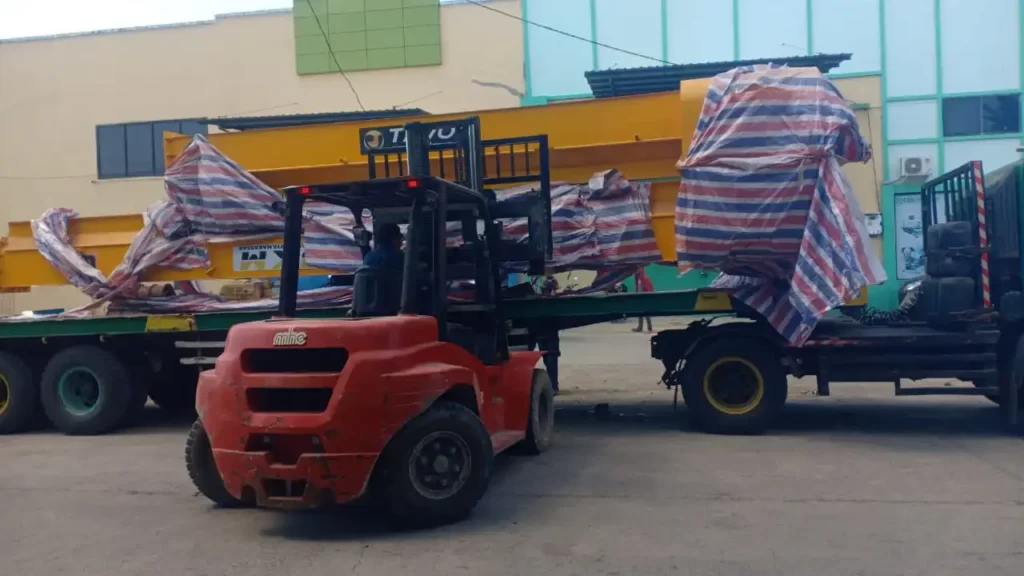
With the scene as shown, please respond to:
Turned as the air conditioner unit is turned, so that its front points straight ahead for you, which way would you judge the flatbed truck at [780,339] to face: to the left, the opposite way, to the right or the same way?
to the left

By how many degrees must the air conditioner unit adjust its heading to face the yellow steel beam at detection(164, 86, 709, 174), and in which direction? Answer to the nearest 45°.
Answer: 0° — it already faces it

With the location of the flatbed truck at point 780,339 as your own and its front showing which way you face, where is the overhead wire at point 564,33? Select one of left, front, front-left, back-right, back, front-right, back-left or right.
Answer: left

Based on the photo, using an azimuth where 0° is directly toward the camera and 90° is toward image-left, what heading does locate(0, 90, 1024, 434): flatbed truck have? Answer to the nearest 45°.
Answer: approximately 270°

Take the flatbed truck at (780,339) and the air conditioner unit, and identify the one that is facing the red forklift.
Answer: the air conditioner unit

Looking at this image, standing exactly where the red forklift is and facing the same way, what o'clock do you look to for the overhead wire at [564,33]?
The overhead wire is roughly at 11 o'clock from the red forklift.

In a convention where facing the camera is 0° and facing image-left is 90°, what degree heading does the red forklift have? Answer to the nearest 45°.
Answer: approximately 225°

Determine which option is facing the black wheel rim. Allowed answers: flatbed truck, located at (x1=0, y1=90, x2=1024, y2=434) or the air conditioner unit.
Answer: the air conditioner unit

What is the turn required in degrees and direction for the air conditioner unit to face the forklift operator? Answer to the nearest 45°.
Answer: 0° — it already faces them

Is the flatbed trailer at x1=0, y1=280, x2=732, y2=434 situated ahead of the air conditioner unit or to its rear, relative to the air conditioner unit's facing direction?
ahead

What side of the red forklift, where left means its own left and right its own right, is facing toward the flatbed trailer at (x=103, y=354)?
left

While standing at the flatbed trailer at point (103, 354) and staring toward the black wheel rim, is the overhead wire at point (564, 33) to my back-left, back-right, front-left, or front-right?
back-left

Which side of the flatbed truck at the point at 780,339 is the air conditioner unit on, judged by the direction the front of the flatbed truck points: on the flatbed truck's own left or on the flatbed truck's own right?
on the flatbed truck's own left

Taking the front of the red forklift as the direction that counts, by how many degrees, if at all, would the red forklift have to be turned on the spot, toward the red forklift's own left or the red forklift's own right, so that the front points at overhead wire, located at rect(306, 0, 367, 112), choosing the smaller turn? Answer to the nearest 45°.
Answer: approximately 45° to the red forklift's own left

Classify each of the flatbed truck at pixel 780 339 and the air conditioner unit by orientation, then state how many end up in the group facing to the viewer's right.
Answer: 1

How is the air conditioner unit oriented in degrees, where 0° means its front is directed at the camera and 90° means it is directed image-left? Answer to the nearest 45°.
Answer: approximately 0°
